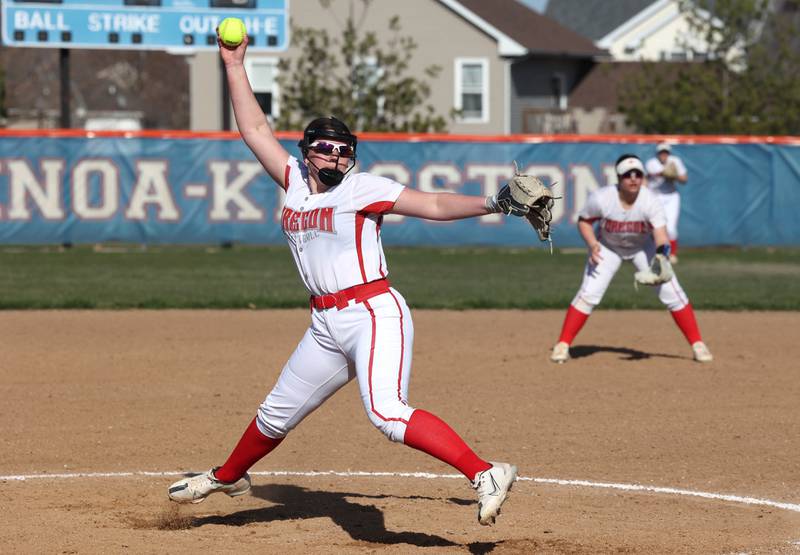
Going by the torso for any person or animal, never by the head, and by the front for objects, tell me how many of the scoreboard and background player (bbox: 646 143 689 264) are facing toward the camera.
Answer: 2

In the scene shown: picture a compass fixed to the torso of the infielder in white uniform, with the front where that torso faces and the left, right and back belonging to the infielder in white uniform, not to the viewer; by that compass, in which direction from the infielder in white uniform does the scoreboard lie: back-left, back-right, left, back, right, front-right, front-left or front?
back-right

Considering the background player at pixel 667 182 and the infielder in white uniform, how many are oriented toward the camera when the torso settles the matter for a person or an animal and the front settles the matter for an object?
2

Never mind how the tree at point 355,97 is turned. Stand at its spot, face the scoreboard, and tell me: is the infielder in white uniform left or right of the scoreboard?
left

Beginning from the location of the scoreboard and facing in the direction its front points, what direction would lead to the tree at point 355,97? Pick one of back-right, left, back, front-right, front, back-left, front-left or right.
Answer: back-left

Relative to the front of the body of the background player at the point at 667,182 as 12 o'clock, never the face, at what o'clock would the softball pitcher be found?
The softball pitcher is roughly at 12 o'clock from the background player.
